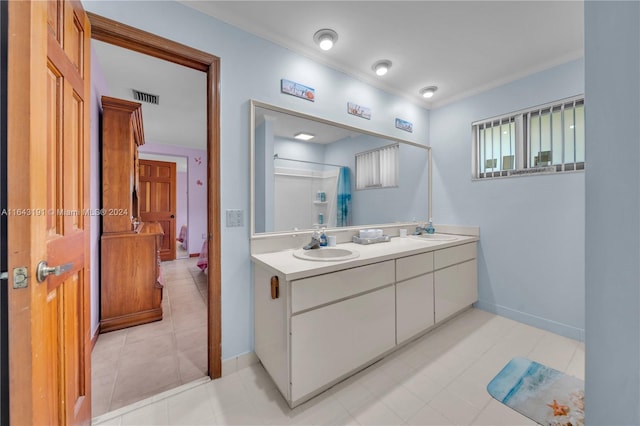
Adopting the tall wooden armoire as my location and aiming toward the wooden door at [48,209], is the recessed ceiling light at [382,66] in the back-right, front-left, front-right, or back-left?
front-left

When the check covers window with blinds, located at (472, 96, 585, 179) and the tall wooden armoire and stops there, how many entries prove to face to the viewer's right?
1

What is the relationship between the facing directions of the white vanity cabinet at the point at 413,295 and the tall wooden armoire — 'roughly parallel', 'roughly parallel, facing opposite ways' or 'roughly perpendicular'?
roughly perpendicular

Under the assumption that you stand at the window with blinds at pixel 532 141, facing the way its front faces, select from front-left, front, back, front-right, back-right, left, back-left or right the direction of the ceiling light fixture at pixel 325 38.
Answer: front

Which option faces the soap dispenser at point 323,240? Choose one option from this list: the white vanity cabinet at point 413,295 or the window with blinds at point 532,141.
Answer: the window with blinds

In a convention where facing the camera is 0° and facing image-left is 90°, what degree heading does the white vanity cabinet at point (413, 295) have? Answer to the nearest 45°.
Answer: approximately 315°

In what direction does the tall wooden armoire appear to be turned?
to the viewer's right

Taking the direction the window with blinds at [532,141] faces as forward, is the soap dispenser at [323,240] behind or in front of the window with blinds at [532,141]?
in front

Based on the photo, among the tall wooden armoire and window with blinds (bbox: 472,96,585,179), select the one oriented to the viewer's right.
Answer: the tall wooden armoire

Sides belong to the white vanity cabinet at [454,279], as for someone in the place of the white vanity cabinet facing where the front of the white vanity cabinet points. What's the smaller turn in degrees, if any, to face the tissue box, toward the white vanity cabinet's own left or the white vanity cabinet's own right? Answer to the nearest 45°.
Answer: approximately 90° to the white vanity cabinet's own right

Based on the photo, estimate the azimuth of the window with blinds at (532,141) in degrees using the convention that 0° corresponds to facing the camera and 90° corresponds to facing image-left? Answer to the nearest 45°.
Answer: approximately 45°

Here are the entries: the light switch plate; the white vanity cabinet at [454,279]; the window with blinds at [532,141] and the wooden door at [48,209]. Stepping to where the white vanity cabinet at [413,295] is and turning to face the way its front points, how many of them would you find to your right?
2

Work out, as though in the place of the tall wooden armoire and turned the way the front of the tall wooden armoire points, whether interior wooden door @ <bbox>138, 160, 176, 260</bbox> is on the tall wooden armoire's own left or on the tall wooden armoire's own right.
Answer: on the tall wooden armoire's own left
